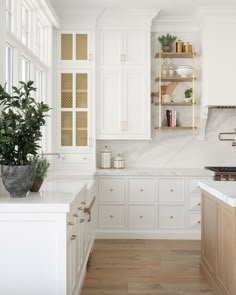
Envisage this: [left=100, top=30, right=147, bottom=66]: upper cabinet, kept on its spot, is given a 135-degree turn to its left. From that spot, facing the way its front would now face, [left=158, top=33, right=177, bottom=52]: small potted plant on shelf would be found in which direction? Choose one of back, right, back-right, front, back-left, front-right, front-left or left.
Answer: front-right

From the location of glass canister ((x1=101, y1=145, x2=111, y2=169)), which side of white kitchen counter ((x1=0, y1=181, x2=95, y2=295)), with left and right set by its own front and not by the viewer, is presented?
left

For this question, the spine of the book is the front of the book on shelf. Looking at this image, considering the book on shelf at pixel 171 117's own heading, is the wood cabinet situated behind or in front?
in front

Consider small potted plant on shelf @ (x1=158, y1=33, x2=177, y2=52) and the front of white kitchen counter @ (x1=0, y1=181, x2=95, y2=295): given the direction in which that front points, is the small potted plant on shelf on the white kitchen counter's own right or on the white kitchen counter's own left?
on the white kitchen counter's own left

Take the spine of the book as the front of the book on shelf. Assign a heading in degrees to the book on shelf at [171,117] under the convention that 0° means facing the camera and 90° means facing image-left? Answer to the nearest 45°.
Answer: approximately 0°

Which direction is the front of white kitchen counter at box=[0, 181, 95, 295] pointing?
to the viewer's right

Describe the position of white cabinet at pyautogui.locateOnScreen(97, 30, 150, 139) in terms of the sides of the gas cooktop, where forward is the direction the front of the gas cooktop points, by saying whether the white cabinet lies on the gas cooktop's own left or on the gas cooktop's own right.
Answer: on the gas cooktop's own right

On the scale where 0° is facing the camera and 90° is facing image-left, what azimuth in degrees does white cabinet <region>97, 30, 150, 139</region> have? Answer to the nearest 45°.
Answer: approximately 0°

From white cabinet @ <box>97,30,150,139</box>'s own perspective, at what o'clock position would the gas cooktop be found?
The gas cooktop is roughly at 9 o'clock from the white cabinet.

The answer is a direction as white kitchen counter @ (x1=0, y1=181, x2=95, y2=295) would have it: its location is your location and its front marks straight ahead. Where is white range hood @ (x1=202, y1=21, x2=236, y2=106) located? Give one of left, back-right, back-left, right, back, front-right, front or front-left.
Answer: front-left

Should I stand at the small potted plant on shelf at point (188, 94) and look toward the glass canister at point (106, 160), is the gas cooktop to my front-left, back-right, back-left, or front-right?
back-left

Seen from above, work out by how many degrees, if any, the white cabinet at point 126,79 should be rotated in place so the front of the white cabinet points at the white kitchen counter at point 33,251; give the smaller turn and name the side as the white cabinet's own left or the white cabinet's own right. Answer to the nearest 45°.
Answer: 0° — it already faces it
